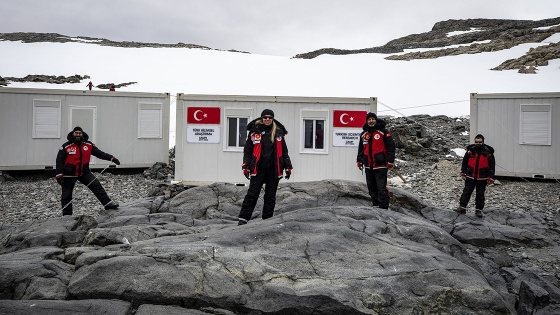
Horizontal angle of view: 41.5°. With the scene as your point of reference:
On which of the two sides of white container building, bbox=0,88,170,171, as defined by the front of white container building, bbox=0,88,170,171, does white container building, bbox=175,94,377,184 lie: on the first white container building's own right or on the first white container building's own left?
on the first white container building's own left

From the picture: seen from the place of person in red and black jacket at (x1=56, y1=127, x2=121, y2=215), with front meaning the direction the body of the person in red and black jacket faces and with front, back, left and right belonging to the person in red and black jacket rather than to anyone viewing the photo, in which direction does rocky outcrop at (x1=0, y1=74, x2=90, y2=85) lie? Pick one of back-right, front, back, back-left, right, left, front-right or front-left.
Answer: back

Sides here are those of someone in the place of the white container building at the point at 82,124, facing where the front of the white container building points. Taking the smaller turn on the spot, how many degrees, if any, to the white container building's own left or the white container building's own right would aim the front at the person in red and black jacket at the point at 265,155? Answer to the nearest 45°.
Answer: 0° — it already faces them

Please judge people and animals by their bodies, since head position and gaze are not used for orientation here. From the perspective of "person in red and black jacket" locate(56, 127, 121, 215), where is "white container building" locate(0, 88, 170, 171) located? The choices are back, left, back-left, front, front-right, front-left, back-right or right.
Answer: back

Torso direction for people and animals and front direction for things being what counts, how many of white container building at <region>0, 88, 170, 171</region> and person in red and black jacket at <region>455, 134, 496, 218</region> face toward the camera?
2

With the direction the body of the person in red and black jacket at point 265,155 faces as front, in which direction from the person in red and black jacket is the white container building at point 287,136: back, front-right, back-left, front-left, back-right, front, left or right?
back

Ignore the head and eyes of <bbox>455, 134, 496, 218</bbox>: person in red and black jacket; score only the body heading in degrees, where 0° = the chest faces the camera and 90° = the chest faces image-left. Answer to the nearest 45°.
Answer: approximately 0°
